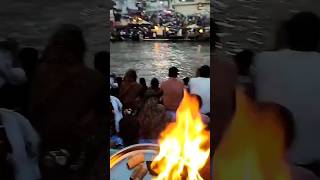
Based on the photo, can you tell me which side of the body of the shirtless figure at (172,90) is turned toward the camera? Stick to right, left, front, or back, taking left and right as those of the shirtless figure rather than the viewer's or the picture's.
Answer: back

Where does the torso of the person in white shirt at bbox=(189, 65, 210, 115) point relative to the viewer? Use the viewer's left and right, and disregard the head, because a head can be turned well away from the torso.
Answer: facing away from the viewer
